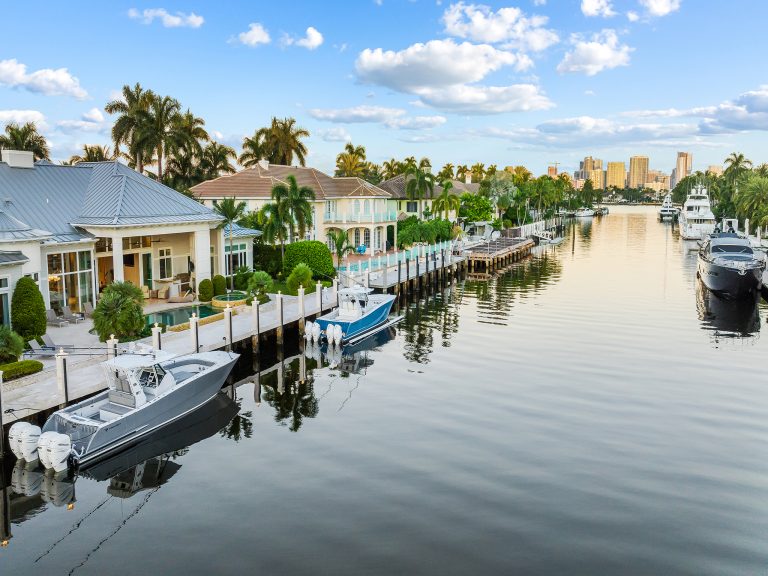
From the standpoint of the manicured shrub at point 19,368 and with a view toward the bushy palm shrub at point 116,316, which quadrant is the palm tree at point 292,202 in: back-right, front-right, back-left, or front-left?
front-left

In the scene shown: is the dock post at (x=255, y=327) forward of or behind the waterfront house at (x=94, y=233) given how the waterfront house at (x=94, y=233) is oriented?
forward

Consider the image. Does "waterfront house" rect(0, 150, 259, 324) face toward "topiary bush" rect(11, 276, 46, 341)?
no

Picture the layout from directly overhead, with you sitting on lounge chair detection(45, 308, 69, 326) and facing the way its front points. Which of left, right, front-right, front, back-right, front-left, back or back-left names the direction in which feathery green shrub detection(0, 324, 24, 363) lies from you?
right

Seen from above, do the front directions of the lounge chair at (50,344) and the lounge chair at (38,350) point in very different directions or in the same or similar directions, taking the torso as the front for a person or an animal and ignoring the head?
same or similar directions

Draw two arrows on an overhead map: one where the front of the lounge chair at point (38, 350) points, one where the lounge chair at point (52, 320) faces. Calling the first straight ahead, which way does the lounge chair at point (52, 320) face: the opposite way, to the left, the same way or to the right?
the same way

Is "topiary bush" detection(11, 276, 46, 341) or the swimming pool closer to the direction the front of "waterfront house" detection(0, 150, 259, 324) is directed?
the swimming pool

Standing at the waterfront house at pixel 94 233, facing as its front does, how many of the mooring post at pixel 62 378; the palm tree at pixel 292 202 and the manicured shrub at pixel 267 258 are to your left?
2

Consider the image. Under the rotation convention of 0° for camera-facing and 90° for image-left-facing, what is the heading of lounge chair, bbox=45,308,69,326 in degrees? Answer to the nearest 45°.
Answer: approximately 270°

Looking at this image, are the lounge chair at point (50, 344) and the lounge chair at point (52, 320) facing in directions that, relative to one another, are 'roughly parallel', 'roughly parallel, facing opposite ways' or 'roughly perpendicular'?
roughly parallel

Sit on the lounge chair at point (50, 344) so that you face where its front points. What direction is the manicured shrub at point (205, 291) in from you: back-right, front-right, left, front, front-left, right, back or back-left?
front-left

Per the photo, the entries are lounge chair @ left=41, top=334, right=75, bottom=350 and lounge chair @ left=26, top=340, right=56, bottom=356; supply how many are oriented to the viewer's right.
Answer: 2

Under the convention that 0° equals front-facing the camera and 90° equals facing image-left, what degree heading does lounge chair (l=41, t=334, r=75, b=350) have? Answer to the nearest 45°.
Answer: approximately 270°

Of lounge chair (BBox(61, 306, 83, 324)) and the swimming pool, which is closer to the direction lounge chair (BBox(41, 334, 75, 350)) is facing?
the swimming pool

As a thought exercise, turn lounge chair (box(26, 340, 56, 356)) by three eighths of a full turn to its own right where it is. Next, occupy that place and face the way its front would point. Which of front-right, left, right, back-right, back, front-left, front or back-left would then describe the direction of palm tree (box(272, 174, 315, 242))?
back

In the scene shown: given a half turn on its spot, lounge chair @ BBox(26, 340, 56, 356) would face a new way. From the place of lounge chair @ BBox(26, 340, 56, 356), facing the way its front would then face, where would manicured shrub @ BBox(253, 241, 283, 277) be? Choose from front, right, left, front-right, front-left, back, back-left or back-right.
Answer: back-right

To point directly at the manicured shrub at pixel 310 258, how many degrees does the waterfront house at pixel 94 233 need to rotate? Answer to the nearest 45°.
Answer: approximately 90° to its left
